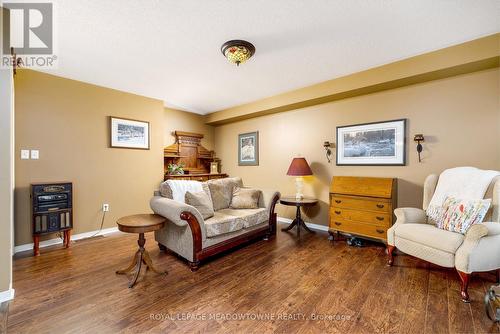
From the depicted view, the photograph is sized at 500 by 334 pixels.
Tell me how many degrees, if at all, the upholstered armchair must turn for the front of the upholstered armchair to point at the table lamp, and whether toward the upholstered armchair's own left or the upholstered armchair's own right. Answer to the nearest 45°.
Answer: approximately 45° to the upholstered armchair's own right

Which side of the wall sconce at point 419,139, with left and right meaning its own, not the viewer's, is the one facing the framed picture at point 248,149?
right

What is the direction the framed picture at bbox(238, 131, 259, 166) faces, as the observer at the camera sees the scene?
facing the viewer and to the left of the viewer

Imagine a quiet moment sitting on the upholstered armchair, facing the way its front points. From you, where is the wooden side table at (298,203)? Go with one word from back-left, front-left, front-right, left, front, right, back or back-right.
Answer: front-right

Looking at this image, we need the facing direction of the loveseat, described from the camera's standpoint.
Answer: facing the viewer and to the right of the viewer

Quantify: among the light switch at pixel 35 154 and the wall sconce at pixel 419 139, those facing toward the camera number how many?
2
